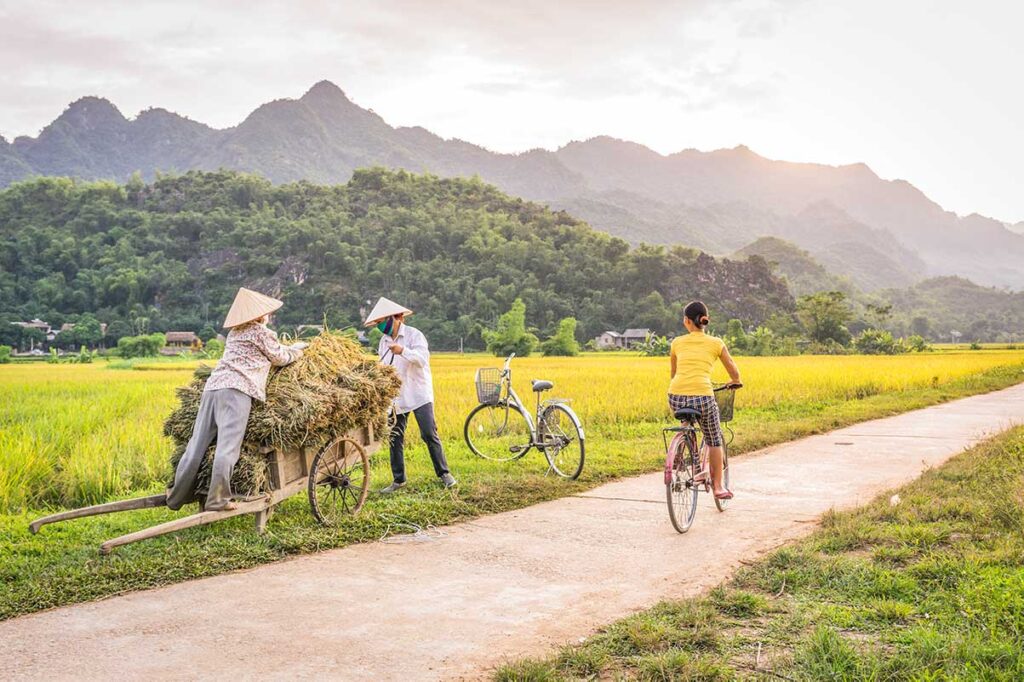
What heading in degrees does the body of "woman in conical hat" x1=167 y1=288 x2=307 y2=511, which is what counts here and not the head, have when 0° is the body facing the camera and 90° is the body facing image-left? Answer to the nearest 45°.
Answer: approximately 225°

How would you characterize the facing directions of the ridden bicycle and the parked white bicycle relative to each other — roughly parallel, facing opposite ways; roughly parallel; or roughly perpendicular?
roughly perpendicular

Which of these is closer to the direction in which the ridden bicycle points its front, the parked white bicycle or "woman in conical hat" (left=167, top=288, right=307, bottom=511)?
the parked white bicycle

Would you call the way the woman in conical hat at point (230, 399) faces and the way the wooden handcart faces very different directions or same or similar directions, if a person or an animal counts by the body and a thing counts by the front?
very different directions

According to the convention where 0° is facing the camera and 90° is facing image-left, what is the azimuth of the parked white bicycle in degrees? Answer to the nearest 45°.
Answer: approximately 135°

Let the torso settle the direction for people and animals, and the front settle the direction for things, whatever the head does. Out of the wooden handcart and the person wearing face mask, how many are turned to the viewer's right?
0

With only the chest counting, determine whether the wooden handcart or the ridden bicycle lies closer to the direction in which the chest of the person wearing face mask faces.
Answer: the wooden handcart

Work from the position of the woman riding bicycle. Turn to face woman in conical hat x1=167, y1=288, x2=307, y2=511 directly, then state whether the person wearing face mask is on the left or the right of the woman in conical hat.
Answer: right

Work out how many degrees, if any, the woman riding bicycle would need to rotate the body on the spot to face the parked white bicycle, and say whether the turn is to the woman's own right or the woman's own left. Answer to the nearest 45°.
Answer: approximately 90° to the woman's own left

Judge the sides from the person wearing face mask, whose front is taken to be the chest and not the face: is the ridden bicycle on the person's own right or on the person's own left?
on the person's own left

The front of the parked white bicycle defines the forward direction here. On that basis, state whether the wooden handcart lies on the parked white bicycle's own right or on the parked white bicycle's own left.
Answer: on the parked white bicycle's own left

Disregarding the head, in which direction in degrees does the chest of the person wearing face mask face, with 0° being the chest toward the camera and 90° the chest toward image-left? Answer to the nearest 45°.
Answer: approximately 45°

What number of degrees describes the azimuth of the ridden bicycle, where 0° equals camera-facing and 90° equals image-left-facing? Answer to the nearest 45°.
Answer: approximately 225°

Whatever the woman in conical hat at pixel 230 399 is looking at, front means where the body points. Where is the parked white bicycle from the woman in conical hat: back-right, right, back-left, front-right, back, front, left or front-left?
front
